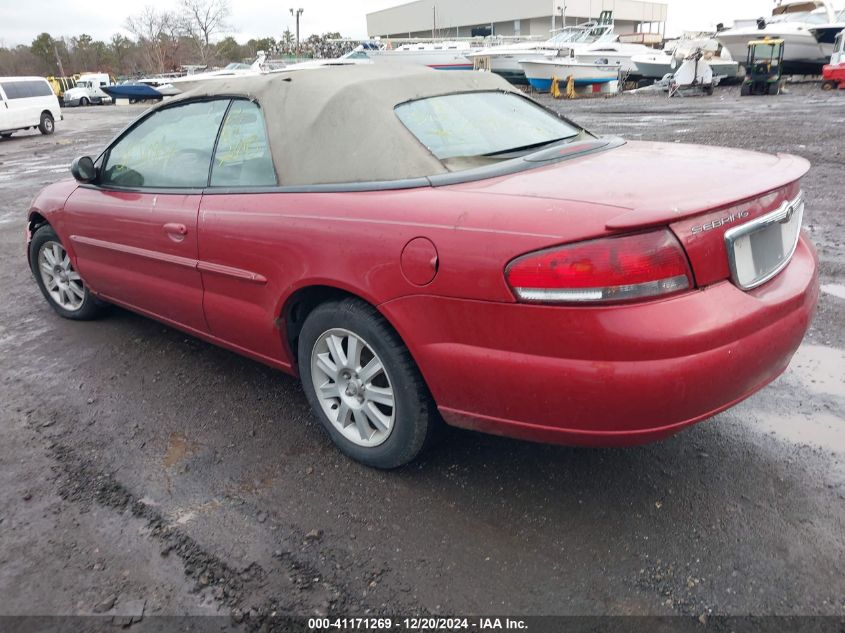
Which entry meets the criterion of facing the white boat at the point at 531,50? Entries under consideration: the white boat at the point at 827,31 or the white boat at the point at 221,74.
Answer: the white boat at the point at 827,31

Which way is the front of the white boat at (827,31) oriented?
to the viewer's left

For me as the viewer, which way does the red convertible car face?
facing away from the viewer and to the left of the viewer

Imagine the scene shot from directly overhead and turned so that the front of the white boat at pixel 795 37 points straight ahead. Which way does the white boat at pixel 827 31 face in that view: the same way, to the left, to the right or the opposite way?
the same way

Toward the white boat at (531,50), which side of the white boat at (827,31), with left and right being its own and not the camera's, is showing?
front

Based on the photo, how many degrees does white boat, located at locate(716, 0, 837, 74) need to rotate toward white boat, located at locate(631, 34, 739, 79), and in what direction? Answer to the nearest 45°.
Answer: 0° — it already faces it

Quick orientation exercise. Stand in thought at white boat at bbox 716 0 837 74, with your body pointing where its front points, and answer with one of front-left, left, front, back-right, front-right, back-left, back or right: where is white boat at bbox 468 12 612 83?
front

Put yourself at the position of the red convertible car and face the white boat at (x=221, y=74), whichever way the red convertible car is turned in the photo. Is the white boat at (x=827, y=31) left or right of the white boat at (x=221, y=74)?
right

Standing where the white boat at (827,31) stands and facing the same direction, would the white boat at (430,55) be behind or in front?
in front

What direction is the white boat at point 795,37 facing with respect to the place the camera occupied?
facing to the left of the viewer

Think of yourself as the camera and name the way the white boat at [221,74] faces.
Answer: facing to the left of the viewer

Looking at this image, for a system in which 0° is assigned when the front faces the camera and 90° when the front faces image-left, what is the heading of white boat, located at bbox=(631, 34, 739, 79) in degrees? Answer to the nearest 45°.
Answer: approximately 90°

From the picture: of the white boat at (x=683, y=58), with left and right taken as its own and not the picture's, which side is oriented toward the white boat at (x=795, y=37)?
back

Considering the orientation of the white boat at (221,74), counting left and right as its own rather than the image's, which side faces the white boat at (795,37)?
back

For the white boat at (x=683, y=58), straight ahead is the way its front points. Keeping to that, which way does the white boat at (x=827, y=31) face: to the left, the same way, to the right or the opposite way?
the same way

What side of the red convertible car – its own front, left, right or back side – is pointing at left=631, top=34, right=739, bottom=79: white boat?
right

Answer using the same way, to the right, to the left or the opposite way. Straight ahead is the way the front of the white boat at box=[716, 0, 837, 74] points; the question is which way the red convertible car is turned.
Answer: the same way

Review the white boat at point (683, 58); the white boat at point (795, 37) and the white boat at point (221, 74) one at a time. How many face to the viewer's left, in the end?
3

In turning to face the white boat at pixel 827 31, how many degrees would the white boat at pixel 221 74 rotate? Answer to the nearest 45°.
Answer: approximately 135° to its left
